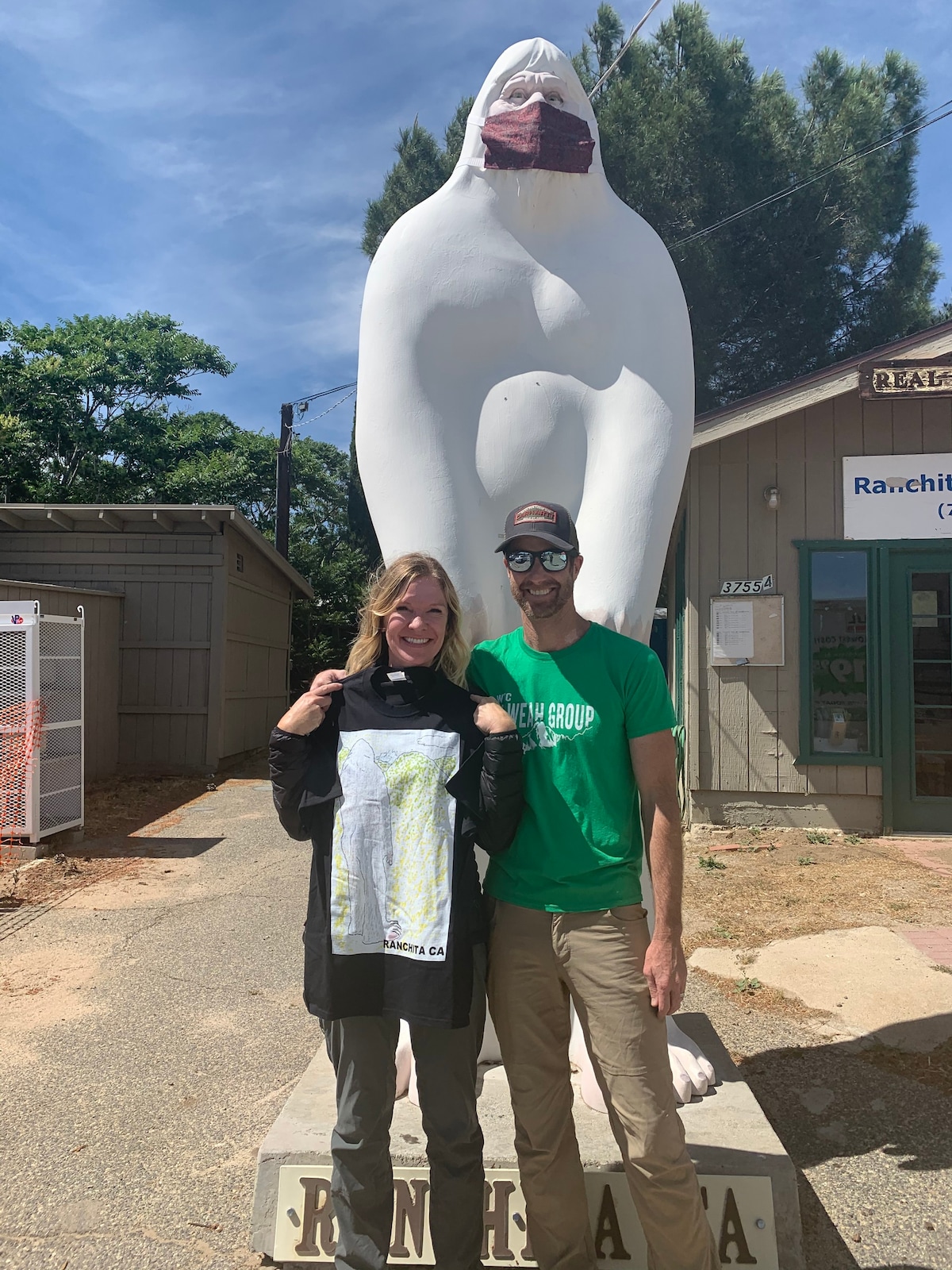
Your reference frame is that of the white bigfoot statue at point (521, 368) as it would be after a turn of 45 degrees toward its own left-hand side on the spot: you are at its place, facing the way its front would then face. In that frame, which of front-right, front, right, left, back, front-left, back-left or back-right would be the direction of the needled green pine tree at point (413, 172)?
back-left

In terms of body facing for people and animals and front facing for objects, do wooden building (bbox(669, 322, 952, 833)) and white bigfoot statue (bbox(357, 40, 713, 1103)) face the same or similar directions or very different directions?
same or similar directions

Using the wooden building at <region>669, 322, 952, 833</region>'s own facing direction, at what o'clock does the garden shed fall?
The garden shed is roughly at 3 o'clock from the wooden building.

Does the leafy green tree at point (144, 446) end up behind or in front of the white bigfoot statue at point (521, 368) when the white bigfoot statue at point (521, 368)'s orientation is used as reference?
behind

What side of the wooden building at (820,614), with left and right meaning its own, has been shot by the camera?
front

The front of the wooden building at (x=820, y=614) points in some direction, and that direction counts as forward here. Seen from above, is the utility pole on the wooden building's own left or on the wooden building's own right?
on the wooden building's own right

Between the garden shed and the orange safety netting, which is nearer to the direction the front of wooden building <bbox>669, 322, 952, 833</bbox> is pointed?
the orange safety netting

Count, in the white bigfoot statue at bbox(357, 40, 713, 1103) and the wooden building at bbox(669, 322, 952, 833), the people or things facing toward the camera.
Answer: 2

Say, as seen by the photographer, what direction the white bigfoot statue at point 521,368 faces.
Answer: facing the viewer

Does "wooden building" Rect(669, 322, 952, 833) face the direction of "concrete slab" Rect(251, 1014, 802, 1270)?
yes

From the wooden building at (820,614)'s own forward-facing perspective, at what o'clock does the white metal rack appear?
The white metal rack is roughly at 2 o'clock from the wooden building.

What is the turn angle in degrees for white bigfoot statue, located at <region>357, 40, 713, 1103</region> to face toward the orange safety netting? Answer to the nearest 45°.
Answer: approximately 135° to its right
